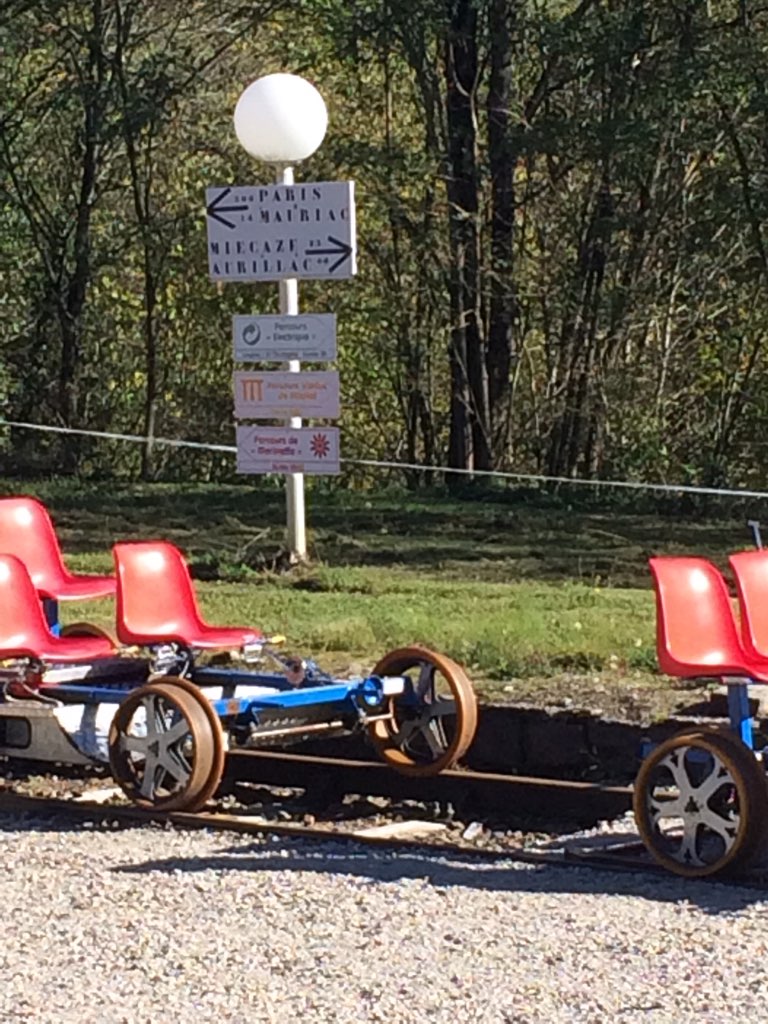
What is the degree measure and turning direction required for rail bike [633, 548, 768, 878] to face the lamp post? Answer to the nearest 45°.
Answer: approximately 180°

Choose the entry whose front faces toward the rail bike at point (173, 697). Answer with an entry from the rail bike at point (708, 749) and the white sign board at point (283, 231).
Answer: the white sign board

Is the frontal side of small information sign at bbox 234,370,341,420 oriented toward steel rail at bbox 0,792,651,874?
yes

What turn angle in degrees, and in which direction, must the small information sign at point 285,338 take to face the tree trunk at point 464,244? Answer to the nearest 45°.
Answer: approximately 180°

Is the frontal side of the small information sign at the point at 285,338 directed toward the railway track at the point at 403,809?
yes

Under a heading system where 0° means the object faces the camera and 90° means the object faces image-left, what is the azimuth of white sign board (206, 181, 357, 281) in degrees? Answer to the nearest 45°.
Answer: approximately 0°

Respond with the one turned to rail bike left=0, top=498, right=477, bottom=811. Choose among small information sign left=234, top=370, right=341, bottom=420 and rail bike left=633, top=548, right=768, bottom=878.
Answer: the small information sign

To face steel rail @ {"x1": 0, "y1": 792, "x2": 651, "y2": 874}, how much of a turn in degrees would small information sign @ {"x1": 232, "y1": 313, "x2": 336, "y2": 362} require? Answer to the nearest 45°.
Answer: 0° — it already faces it

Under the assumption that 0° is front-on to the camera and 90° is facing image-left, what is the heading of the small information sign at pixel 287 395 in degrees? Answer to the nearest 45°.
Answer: approximately 0°

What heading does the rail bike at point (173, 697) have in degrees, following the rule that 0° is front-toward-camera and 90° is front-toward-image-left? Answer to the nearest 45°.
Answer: approximately 315°

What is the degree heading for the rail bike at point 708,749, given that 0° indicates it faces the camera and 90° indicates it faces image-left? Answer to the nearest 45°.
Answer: approximately 315°
